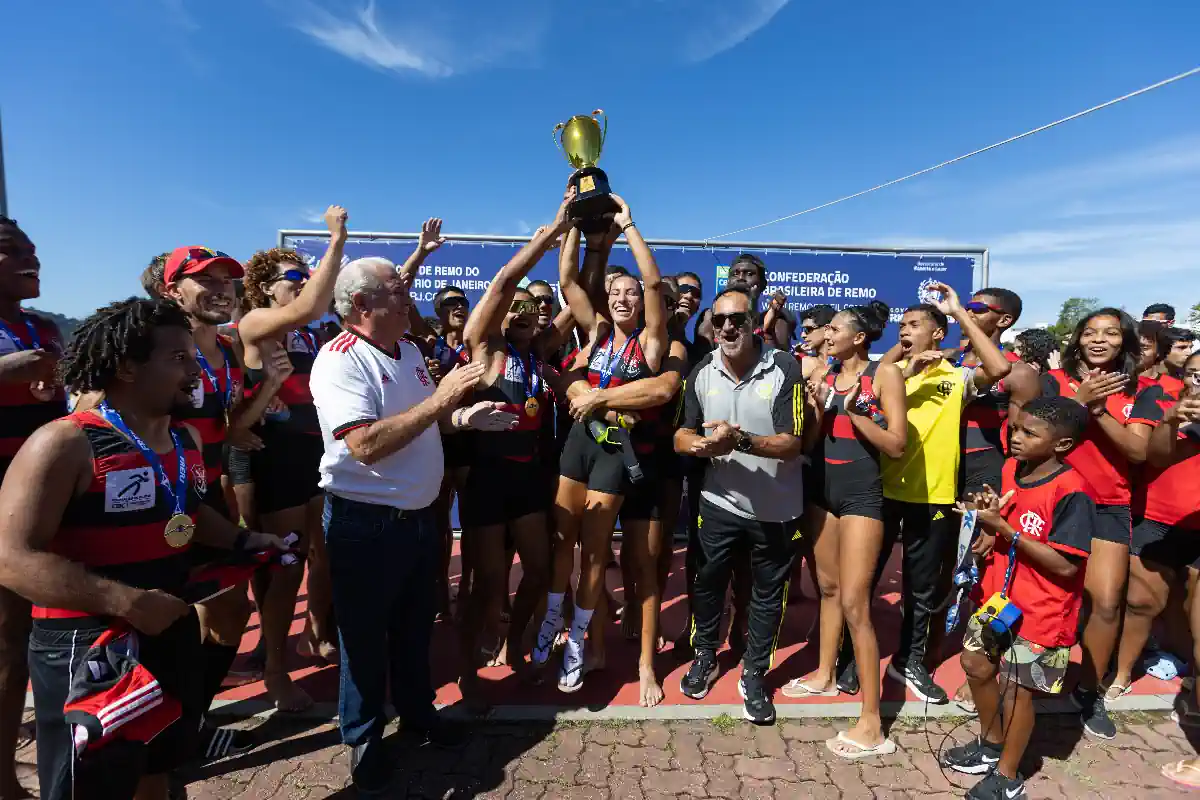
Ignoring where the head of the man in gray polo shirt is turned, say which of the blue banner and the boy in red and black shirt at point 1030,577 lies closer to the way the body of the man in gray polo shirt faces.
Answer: the boy in red and black shirt

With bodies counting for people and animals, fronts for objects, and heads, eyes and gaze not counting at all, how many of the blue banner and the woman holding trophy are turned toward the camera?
2

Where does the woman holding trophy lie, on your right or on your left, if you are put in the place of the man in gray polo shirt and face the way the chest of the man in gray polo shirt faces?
on your right

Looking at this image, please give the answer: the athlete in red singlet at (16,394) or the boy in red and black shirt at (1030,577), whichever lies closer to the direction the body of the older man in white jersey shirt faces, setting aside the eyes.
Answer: the boy in red and black shirt

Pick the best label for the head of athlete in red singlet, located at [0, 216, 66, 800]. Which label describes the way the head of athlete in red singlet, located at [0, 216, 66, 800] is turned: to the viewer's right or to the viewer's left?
to the viewer's right

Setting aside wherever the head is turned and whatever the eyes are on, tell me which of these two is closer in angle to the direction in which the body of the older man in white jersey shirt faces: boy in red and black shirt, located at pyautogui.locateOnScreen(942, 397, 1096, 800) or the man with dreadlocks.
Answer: the boy in red and black shirt

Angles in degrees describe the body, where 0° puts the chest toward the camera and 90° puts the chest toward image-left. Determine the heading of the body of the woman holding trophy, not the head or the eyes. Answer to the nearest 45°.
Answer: approximately 0°

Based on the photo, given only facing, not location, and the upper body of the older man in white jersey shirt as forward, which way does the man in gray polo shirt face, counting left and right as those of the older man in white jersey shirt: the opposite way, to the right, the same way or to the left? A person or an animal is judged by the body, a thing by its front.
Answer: to the right

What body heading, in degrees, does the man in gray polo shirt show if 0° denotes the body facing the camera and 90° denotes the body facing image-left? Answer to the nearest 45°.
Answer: approximately 0°

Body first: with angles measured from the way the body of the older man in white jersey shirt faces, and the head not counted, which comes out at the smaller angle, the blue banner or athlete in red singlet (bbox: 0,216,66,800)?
the blue banner

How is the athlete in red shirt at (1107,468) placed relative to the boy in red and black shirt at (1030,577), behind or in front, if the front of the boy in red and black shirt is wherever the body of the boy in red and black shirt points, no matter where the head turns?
behind

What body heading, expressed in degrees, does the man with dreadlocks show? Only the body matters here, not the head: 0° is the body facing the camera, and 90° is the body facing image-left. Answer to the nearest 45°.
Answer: approximately 315°
